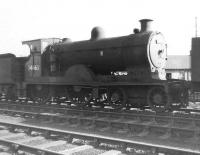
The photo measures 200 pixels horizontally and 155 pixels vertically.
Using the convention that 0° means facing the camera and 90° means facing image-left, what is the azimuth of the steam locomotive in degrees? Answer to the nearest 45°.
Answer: approximately 315°
